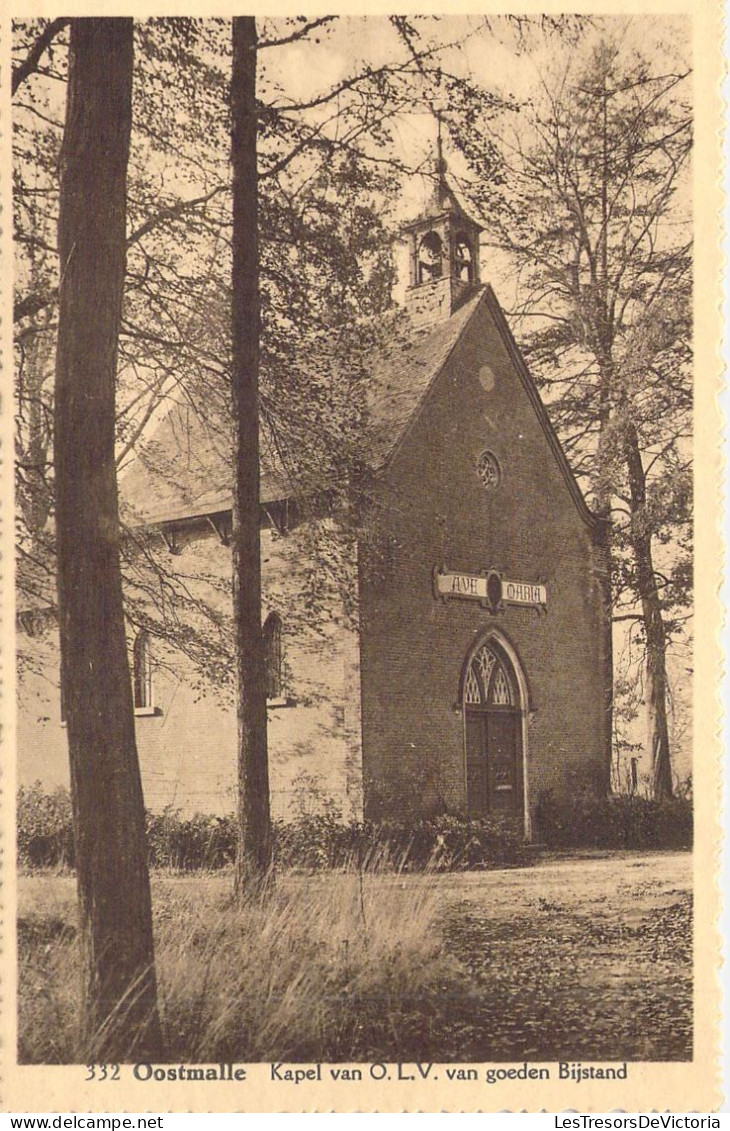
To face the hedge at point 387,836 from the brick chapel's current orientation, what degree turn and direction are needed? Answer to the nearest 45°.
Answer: approximately 45° to its right

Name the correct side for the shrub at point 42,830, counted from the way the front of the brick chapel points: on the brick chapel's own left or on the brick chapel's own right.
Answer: on the brick chapel's own right

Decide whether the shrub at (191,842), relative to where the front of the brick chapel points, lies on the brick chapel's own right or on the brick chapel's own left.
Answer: on the brick chapel's own right

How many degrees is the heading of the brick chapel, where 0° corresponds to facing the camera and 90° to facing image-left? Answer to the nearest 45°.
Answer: approximately 315°
